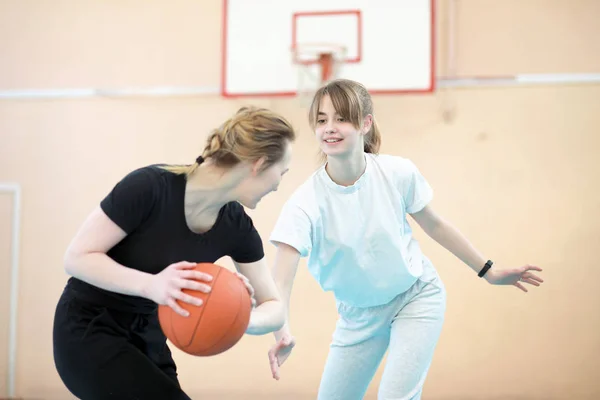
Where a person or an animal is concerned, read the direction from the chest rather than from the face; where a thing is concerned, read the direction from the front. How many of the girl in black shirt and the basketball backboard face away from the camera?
0

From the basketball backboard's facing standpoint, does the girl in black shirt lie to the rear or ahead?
ahead

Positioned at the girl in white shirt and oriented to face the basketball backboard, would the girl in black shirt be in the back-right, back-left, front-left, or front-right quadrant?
back-left

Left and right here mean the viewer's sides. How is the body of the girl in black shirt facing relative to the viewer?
facing the viewer and to the right of the viewer

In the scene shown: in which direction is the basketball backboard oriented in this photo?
toward the camera

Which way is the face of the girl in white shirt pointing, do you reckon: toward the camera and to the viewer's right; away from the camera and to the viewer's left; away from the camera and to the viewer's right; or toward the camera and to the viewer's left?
toward the camera and to the viewer's left

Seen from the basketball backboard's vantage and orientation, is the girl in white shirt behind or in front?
in front

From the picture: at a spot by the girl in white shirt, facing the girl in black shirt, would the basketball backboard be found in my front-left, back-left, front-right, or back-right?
back-right
